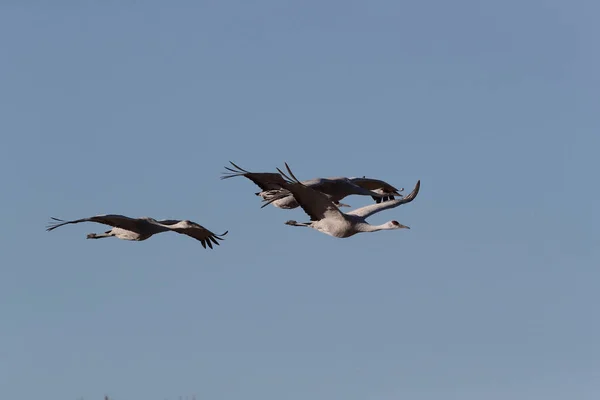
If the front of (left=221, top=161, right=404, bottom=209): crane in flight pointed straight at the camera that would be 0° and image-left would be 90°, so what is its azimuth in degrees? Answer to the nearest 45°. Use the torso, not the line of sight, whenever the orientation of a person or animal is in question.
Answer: approximately 270°

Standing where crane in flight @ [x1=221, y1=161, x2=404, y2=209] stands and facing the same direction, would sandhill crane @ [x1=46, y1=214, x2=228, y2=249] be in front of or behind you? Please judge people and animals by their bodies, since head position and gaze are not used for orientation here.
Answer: behind
